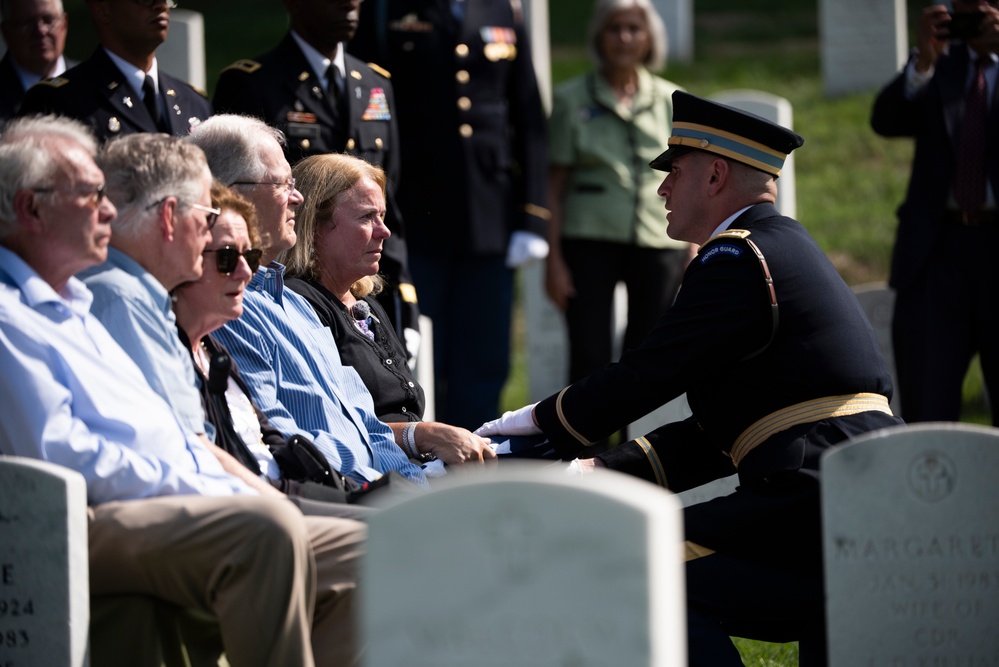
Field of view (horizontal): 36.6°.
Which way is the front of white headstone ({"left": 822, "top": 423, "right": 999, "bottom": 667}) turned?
toward the camera

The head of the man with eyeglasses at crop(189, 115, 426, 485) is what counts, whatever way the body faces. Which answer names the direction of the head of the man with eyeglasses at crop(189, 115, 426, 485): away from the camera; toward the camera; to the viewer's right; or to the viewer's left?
to the viewer's right

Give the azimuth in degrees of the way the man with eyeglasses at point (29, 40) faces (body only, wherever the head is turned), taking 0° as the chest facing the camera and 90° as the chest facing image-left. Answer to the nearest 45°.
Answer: approximately 0°

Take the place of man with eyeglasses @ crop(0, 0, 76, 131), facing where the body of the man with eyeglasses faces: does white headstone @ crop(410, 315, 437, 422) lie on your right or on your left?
on your left

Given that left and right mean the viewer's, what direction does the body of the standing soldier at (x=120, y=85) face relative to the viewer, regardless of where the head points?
facing the viewer and to the right of the viewer

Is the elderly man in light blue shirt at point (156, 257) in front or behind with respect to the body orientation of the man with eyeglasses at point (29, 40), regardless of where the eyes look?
in front

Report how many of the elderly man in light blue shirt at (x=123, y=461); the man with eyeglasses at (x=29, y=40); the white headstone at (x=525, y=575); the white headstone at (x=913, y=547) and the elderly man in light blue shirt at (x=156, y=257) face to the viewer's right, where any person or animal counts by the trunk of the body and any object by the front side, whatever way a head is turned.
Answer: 2

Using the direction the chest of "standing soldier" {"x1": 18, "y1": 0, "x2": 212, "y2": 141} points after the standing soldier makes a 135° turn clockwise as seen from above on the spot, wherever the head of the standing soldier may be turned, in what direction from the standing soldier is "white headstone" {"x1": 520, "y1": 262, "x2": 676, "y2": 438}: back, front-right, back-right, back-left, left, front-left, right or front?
back-right

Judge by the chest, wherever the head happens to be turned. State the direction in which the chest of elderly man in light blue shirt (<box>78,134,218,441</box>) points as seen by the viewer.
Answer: to the viewer's right

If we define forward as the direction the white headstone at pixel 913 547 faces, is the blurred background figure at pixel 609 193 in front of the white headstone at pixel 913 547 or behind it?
behind

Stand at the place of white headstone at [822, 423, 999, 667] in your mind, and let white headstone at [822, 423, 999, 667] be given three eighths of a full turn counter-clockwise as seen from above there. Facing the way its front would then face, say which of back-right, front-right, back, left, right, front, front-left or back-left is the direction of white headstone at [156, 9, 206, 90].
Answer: left

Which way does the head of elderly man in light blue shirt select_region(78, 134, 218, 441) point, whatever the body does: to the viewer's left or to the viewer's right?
to the viewer's right

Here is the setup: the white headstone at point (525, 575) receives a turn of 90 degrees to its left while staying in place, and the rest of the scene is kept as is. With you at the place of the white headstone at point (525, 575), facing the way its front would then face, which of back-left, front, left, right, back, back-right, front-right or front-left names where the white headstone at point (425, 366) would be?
left

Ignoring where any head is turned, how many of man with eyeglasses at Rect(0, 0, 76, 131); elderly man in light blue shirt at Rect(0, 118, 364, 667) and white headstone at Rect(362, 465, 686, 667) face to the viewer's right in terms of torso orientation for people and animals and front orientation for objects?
1

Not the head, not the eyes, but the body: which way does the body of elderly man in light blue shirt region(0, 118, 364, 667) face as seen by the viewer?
to the viewer's right

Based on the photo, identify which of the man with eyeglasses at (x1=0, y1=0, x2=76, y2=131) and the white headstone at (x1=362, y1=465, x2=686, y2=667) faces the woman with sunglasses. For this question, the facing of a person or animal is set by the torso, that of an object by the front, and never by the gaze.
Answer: the man with eyeglasses

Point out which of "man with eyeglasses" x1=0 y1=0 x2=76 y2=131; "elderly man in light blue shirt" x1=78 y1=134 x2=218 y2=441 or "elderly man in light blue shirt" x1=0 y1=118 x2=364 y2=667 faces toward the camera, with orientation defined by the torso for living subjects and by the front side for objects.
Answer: the man with eyeglasses

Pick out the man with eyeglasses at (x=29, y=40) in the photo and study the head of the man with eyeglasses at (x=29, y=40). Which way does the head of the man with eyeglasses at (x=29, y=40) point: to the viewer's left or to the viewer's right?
to the viewer's right

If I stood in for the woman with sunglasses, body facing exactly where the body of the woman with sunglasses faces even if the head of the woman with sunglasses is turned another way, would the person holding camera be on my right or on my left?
on my left
